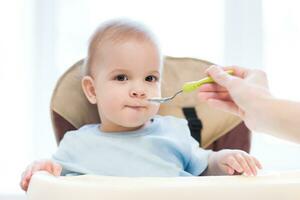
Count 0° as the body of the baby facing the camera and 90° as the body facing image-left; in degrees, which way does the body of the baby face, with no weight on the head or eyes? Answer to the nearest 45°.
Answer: approximately 0°
